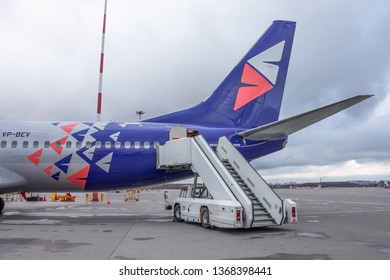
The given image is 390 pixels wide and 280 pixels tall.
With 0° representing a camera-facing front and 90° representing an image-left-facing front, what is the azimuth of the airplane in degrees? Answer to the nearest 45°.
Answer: approximately 90°

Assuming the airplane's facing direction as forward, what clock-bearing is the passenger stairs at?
The passenger stairs is roughly at 7 o'clock from the airplane.
